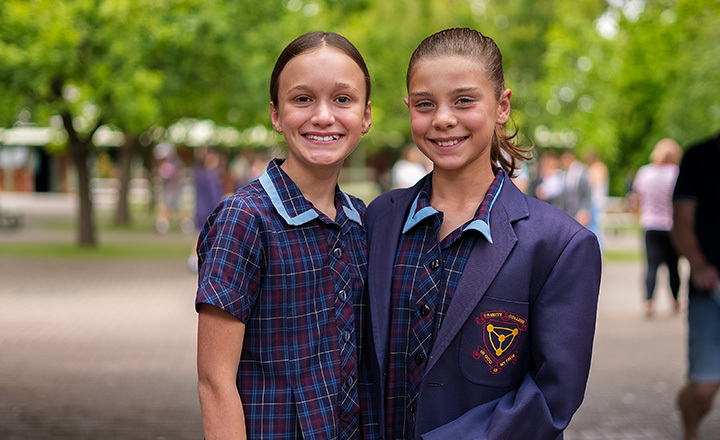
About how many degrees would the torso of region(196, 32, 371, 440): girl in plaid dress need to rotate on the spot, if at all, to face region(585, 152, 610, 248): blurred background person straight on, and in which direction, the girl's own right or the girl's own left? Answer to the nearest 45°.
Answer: approximately 90° to the girl's own left

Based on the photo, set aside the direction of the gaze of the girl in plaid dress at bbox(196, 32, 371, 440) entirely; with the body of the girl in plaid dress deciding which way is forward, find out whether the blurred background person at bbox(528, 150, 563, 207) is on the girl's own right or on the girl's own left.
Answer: on the girl's own left

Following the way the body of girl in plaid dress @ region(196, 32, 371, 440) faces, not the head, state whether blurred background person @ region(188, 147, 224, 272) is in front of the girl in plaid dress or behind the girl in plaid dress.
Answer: behind

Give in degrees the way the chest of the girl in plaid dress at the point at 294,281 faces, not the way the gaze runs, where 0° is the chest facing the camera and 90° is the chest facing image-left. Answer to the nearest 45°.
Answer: approximately 315°

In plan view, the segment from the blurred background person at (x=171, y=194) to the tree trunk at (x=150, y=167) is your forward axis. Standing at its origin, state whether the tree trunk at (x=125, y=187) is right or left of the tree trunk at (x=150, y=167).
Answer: left

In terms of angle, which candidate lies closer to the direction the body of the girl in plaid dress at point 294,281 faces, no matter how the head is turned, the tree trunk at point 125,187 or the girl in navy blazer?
the girl in navy blazer

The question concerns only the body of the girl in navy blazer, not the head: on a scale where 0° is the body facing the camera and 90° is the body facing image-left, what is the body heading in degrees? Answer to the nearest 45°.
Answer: approximately 45°

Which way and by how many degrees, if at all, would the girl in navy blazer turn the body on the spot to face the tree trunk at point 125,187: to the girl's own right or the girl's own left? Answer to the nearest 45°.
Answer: approximately 90° to the girl's own right

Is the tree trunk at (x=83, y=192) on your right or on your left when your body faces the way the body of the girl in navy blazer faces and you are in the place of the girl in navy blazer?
on your right

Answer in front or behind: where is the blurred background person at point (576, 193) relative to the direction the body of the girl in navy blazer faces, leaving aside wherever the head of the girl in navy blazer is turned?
behind

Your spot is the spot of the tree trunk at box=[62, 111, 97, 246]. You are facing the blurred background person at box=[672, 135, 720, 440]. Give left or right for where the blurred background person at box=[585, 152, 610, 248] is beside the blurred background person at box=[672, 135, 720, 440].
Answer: left
